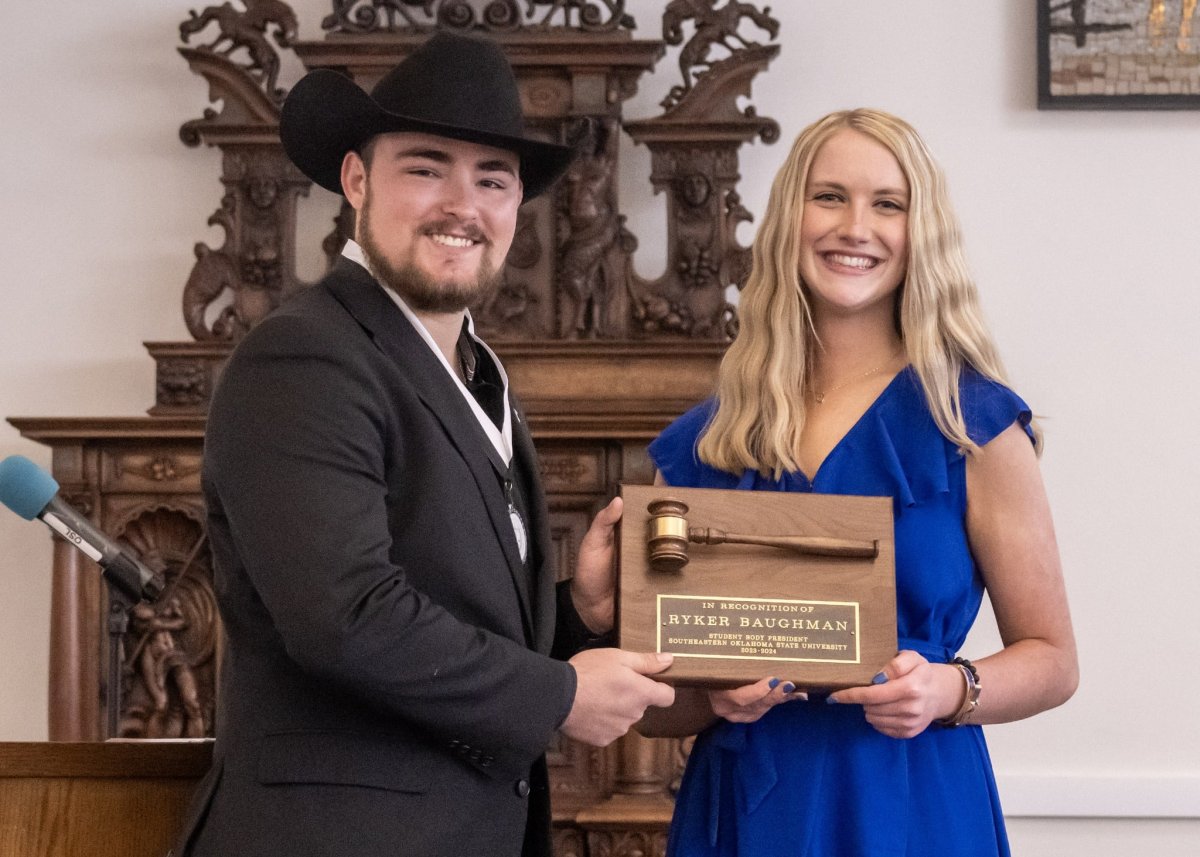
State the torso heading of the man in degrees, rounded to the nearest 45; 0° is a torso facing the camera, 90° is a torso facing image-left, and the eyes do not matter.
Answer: approximately 315°

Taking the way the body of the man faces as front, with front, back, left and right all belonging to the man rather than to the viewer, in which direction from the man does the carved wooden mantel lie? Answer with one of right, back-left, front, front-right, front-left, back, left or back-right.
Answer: back-left

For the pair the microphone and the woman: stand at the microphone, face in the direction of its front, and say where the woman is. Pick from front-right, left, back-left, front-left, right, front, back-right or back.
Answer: back

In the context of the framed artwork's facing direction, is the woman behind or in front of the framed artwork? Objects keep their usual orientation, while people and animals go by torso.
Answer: in front

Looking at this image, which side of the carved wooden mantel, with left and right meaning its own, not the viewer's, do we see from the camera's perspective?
front

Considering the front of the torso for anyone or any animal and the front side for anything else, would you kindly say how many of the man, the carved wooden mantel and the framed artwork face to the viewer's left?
0

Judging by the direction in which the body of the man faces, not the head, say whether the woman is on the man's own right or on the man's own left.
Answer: on the man's own left

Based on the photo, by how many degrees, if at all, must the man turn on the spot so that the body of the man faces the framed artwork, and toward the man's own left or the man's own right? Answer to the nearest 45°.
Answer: approximately 90° to the man's own left

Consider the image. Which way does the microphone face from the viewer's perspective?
to the viewer's left

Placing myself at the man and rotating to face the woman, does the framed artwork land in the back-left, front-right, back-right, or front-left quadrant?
front-left

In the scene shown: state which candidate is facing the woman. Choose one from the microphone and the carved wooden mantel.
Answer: the carved wooden mantel

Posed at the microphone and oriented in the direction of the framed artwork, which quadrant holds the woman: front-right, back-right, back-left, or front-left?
front-right

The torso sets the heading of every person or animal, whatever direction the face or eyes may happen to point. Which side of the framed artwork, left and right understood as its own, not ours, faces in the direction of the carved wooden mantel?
right

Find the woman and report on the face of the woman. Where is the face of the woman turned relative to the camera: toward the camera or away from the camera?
toward the camera

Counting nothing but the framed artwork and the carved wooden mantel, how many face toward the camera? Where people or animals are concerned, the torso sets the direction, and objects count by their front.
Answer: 2
